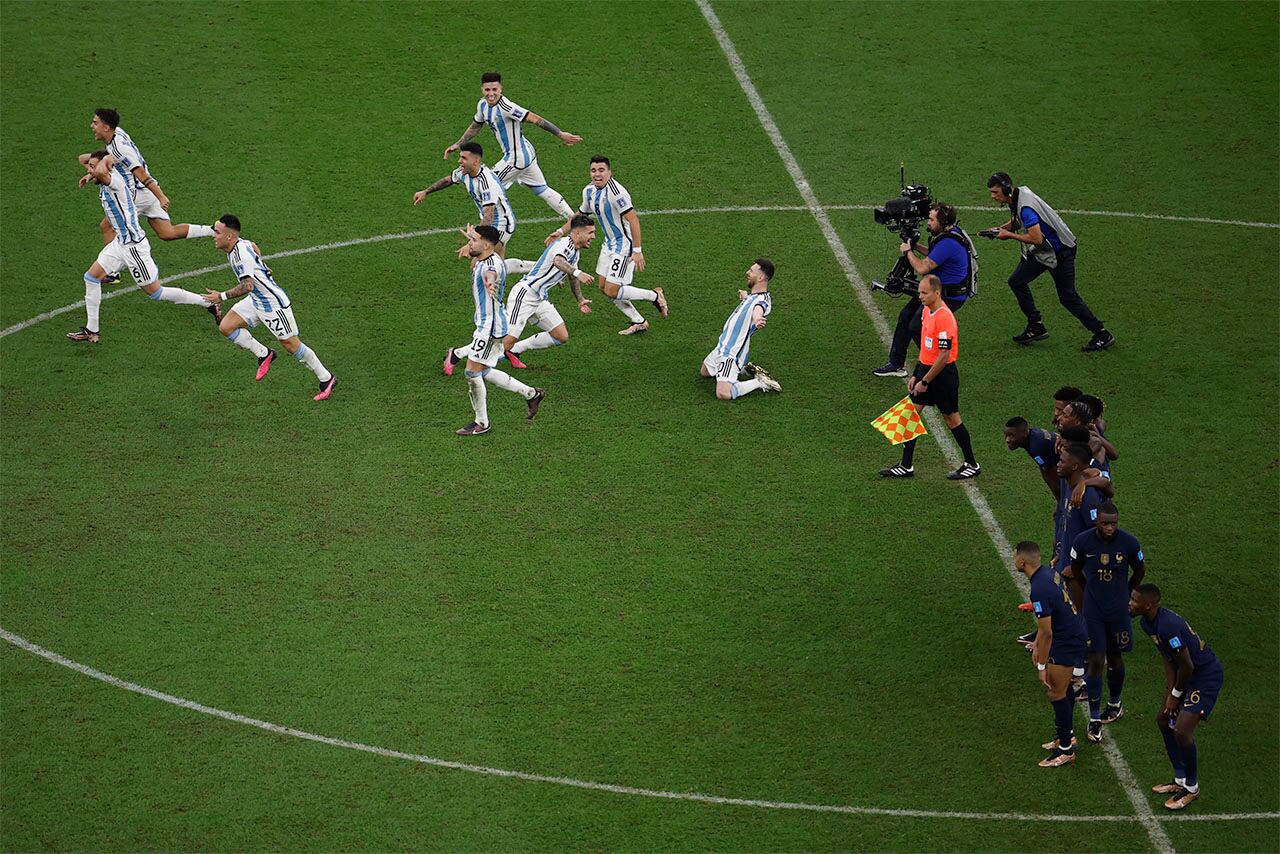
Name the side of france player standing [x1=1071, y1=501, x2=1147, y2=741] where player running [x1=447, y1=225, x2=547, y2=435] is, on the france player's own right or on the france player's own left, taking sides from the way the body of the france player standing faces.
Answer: on the france player's own right

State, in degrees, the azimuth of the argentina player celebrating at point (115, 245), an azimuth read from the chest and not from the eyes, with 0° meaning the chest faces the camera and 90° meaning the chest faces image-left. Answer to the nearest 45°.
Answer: approximately 90°

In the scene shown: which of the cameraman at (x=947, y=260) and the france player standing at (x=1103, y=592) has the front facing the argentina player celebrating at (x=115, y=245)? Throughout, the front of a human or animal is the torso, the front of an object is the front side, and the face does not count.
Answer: the cameraman

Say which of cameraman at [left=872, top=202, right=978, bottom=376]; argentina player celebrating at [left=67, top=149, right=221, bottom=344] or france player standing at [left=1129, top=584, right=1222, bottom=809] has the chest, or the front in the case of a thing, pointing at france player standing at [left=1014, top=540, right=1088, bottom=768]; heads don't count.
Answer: france player standing at [left=1129, top=584, right=1222, bottom=809]

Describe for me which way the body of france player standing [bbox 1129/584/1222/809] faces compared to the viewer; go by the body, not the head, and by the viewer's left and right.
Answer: facing to the left of the viewer

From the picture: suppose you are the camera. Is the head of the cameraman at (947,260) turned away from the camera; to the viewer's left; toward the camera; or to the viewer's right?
to the viewer's left

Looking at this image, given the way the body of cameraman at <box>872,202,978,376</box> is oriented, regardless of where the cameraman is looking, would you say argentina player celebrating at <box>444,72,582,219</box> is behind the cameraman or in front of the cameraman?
in front

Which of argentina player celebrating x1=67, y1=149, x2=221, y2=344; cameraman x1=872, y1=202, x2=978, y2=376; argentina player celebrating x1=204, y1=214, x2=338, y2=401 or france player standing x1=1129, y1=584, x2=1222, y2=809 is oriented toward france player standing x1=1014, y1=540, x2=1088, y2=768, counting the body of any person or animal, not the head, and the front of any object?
france player standing x1=1129, y1=584, x2=1222, y2=809

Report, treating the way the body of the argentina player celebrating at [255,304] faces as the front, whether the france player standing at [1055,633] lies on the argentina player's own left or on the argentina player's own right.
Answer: on the argentina player's own left

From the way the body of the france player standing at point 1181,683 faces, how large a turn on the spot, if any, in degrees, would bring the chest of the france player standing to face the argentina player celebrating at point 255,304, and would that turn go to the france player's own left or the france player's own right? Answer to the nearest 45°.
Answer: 0° — they already face them

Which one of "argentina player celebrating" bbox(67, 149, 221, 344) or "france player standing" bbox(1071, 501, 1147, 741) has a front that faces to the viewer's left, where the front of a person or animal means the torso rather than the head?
the argentina player celebrating

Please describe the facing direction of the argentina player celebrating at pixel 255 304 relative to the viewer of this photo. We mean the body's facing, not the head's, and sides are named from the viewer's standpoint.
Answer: facing to the left of the viewer

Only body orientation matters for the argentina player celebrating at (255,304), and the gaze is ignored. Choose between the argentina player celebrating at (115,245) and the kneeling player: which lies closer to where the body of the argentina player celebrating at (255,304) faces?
the argentina player celebrating
